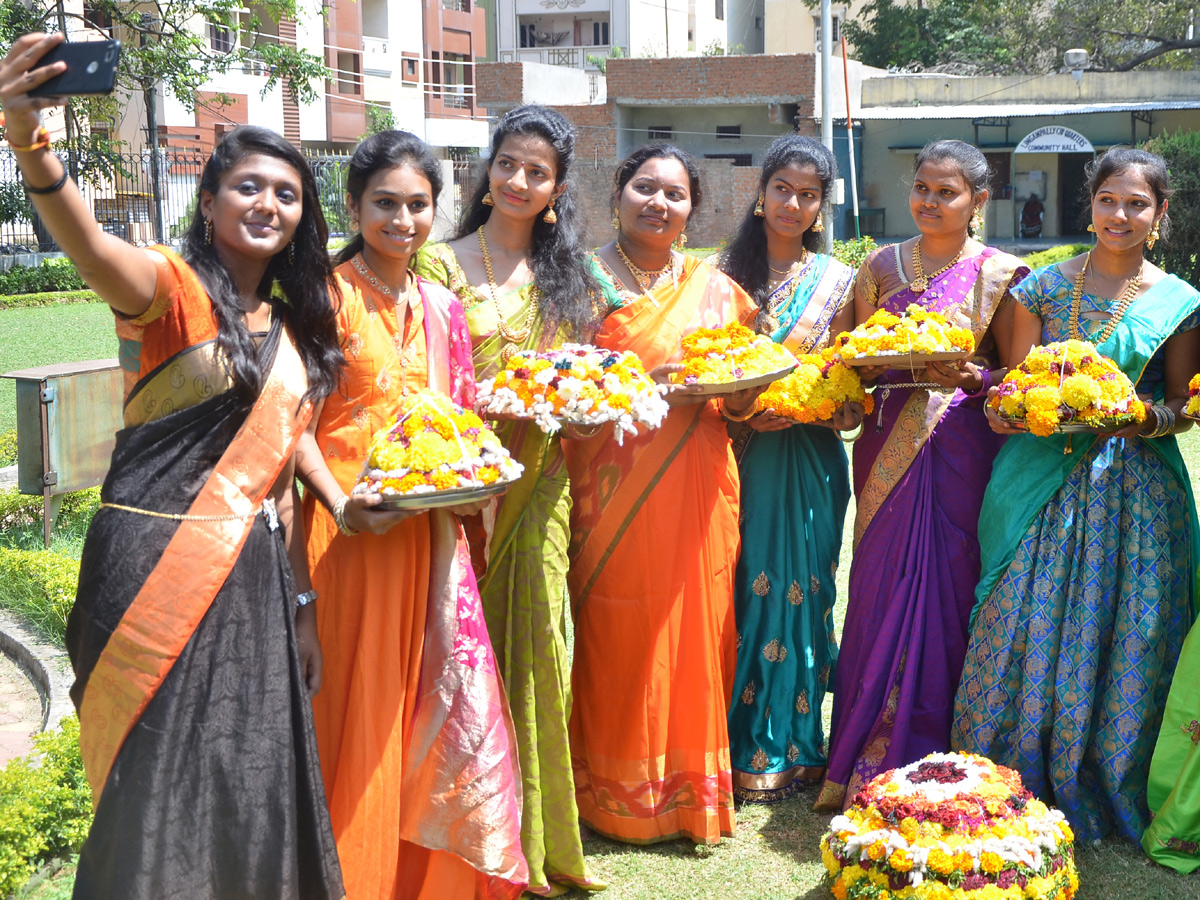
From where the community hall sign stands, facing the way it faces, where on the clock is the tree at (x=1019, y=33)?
The tree is roughly at 6 o'clock from the community hall sign.

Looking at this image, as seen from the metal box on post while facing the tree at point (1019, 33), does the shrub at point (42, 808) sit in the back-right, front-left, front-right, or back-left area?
back-right

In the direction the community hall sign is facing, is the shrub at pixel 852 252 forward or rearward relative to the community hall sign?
forward

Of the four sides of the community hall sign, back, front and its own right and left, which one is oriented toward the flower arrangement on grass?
front

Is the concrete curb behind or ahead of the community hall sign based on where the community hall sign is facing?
ahead

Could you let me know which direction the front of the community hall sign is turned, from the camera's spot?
facing the viewer

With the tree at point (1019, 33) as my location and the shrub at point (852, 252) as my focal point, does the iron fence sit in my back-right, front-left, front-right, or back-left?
front-right

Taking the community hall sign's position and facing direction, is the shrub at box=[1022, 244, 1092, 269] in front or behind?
in front

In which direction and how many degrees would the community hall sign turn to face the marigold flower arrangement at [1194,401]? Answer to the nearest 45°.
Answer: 0° — it already faces it

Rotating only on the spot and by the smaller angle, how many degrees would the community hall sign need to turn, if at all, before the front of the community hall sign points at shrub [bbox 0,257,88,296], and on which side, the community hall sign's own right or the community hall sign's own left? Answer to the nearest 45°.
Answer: approximately 45° to the community hall sign's own right

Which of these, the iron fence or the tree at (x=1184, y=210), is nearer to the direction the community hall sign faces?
the tree

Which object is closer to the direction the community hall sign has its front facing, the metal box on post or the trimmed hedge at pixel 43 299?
the metal box on post

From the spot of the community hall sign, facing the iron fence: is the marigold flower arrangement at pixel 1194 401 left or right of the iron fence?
left

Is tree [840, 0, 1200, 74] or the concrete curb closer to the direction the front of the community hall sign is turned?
the concrete curb

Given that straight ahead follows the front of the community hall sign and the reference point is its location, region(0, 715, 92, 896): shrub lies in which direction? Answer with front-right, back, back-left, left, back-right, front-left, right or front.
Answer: front
